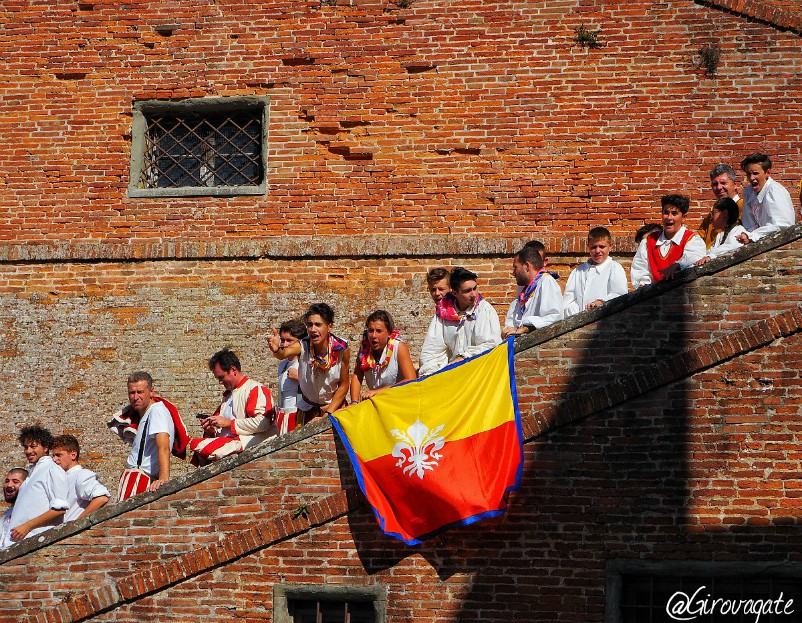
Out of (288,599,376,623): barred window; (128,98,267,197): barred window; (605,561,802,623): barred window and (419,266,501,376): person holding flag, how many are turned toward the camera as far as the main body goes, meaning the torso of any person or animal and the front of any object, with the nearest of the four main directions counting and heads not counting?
4

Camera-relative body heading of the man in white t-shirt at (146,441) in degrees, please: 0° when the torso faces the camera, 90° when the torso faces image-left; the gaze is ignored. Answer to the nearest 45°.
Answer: approximately 45°

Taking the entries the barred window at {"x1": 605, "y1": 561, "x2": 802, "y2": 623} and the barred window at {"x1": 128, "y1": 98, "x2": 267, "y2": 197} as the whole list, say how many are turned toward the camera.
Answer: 2

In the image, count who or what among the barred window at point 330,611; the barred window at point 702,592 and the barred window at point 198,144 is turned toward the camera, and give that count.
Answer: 3

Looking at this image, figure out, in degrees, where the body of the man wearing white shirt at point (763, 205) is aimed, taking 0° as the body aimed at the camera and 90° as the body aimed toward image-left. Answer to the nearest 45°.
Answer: approximately 45°

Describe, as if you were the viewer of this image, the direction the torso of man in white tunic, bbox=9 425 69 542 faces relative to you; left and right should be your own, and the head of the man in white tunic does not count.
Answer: facing the viewer and to the left of the viewer

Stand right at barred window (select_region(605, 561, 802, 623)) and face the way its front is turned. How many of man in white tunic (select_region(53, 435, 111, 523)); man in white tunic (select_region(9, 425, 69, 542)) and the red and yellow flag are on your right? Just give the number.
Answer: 3

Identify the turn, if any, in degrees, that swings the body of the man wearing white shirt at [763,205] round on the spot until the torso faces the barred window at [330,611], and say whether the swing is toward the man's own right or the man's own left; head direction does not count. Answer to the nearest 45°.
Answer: approximately 45° to the man's own right

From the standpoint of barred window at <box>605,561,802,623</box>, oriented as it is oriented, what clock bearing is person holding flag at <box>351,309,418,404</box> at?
The person holding flag is roughly at 3 o'clock from the barred window.

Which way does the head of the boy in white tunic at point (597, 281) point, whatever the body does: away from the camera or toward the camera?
toward the camera

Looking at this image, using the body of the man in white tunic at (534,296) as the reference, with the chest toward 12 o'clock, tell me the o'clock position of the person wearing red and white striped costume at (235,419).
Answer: The person wearing red and white striped costume is roughly at 2 o'clock from the man in white tunic.

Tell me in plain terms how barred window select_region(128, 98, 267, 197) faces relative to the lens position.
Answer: facing the viewer

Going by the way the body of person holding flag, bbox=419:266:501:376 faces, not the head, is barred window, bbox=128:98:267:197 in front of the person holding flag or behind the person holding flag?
behind

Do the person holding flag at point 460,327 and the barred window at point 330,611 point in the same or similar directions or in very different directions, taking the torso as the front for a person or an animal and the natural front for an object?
same or similar directions

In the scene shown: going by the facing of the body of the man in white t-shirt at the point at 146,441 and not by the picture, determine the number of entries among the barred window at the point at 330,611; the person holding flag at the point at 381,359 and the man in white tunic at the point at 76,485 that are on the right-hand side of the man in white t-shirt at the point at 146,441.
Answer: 1
